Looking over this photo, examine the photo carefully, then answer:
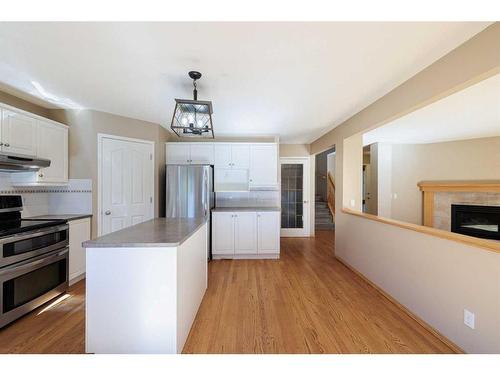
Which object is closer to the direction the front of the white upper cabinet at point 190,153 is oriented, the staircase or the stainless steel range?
the stainless steel range

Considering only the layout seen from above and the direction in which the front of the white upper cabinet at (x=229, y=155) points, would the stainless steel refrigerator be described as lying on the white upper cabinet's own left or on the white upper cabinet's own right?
on the white upper cabinet's own right

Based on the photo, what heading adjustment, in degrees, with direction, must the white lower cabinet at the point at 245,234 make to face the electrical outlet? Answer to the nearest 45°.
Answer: approximately 45° to its left

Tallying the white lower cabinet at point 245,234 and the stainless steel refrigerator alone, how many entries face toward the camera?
2

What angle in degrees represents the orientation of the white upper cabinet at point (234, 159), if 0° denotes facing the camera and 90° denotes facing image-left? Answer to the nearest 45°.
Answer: approximately 0°

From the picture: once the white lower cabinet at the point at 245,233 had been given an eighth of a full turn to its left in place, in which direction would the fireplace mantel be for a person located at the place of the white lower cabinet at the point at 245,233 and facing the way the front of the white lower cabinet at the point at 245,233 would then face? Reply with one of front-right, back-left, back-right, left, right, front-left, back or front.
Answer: front-left
